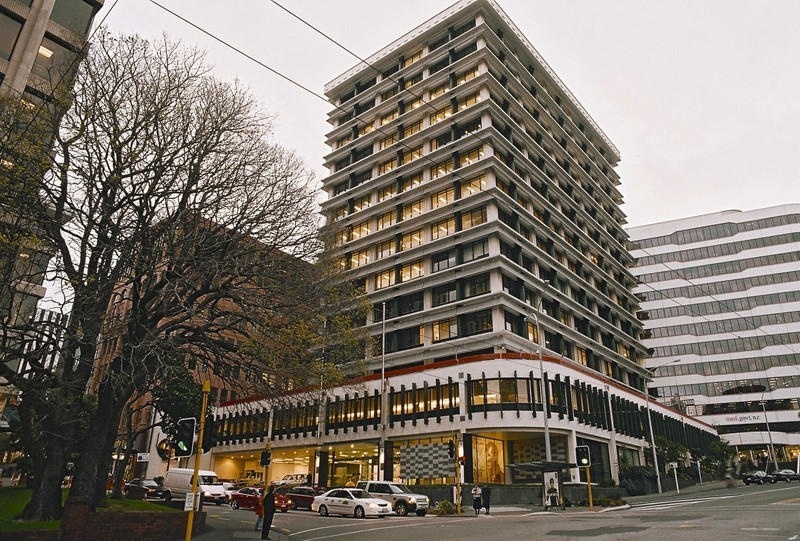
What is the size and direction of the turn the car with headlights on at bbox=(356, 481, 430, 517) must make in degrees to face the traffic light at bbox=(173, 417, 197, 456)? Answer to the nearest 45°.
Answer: approximately 45° to its right

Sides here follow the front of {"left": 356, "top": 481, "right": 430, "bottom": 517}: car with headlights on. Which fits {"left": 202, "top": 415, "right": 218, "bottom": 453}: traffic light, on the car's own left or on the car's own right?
on the car's own right
